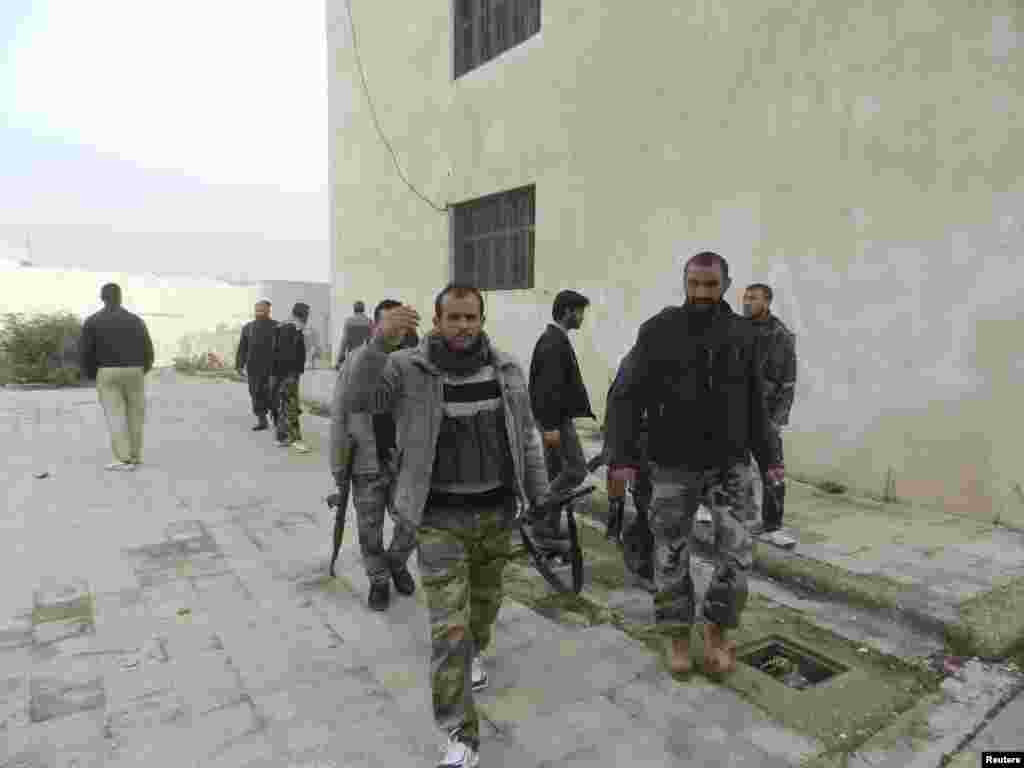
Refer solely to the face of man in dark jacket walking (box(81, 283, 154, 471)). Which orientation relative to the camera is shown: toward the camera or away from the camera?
away from the camera

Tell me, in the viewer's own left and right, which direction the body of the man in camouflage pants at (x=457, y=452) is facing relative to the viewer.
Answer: facing the viewer

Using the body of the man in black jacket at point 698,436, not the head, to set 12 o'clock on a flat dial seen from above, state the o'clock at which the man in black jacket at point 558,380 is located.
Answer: the man in black jacket at point 558,380 is roughly at 5 o'clock from the man in black jacket at point 698,436.

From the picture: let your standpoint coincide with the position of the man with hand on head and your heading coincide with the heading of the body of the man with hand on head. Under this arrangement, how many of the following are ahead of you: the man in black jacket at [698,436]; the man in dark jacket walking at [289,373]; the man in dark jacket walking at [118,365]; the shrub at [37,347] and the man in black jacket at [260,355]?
1

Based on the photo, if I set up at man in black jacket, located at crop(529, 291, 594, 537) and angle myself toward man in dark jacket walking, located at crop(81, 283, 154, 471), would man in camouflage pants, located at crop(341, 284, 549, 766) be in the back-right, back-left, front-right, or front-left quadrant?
back-left

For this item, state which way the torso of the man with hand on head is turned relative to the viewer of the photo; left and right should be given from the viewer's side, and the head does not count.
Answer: facing the viewer and to the right of the viewer

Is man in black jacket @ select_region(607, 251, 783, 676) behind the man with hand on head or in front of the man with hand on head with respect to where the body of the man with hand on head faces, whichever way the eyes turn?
in front

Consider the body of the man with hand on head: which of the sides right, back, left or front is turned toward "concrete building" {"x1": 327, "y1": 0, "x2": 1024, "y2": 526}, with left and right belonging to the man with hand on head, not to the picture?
left
